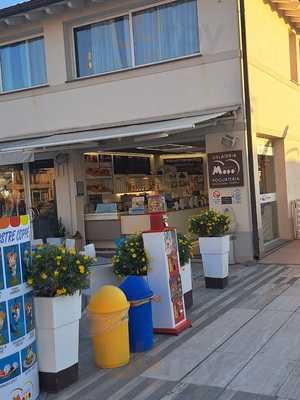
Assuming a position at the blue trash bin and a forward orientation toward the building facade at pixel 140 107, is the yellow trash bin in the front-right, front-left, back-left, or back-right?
back-left

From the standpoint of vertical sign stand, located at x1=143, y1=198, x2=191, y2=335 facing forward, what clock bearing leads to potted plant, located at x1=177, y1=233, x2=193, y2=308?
The potted plant is roughly at 8 o'clock from the vertical sign stand.

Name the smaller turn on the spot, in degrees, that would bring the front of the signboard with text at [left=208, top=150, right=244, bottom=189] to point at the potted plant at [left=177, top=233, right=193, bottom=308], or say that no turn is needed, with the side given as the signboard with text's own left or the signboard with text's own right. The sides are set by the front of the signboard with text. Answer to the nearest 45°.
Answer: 0° — it already faces it

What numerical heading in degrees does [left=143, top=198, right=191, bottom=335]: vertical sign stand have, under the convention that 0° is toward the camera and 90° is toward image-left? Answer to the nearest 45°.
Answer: approximately 315°

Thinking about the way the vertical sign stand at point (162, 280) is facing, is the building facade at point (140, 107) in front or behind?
behind

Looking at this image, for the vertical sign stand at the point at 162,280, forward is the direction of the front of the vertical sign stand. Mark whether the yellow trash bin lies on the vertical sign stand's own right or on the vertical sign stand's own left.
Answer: on the vertical sign stand's own right
